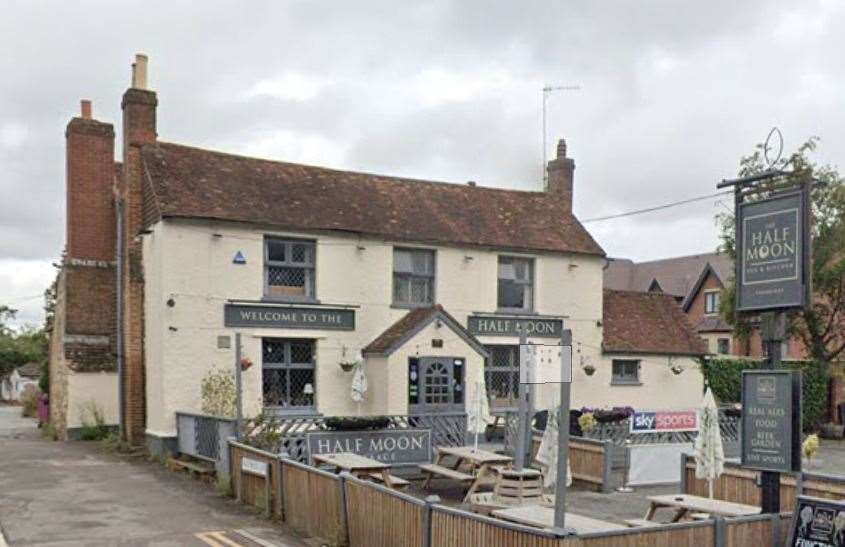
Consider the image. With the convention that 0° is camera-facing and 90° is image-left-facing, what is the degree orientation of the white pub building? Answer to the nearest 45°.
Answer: approximately 315°

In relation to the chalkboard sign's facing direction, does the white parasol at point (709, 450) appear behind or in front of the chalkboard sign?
behind

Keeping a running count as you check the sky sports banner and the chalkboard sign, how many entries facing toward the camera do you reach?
2

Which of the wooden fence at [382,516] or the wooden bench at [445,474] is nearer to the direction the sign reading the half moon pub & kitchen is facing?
the wooden fence

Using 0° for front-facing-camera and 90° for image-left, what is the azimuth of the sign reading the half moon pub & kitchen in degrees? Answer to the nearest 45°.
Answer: approximately 45°

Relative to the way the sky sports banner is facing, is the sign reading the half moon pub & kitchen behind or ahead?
ahead
